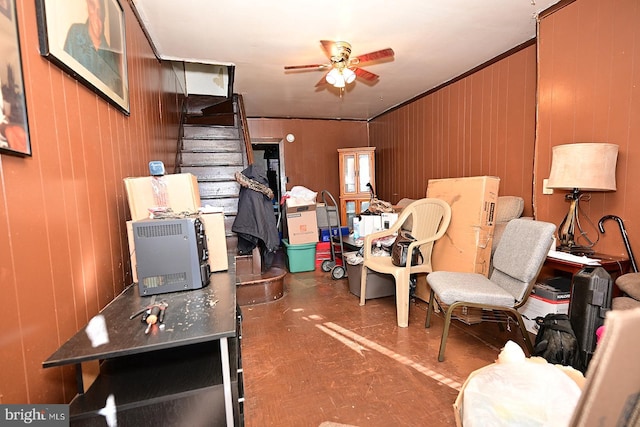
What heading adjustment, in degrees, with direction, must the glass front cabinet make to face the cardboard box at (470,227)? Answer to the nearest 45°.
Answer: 0° — it already faces it

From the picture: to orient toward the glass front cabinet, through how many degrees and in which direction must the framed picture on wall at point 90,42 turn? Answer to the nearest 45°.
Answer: approximately 90° to its left

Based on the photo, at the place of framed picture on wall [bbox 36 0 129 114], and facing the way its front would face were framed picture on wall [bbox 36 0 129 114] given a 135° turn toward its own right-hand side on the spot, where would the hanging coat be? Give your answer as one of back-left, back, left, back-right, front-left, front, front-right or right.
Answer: back-right

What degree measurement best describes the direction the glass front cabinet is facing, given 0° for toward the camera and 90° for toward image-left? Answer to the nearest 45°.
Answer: approximately 0°

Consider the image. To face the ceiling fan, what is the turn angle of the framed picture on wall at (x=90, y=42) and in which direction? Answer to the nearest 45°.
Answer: approximately 45° to its left

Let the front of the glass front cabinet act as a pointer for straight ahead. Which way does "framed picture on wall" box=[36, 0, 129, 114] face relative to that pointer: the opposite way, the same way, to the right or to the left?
to the left
